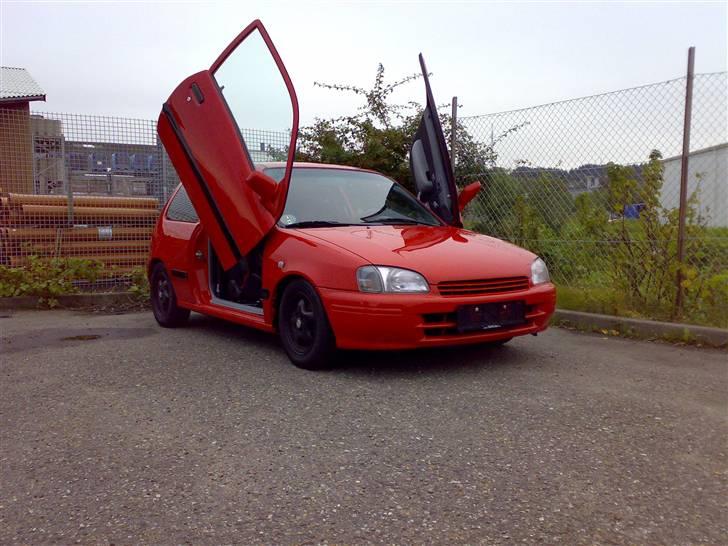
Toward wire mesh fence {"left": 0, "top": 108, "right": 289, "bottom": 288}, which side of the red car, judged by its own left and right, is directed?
back

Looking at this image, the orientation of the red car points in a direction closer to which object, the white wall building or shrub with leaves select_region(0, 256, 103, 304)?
the white wall building

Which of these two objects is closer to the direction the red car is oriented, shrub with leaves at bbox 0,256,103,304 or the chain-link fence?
the chain-link fence

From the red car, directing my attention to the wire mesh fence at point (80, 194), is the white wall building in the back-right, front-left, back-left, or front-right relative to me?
back-right

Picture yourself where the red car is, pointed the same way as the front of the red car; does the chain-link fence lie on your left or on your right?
on your left

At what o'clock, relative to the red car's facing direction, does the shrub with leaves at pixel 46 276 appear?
The shrub with leaves is roughly at 6 o'clock from the red car.

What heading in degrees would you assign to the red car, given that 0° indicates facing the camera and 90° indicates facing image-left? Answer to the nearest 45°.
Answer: approximately 315°

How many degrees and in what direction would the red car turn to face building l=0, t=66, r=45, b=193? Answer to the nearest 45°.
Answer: approximately 180°
